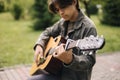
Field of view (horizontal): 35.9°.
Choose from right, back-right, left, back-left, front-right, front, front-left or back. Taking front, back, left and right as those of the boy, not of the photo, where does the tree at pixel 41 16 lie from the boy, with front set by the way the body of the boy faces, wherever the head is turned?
back-right

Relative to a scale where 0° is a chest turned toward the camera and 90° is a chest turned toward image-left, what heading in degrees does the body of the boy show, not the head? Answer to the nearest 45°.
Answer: approximately 45°
